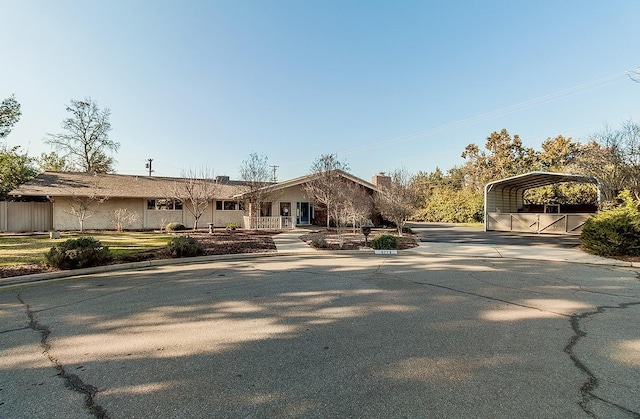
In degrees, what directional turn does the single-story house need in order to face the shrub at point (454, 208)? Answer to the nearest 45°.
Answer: approximately 90° to its left

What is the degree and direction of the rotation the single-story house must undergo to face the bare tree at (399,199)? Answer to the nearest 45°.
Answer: approximately 45° to its left

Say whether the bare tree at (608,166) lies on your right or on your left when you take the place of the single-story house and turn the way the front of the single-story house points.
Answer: on your left

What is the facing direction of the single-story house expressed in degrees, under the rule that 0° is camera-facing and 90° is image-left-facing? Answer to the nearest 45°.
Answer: approximately 0°

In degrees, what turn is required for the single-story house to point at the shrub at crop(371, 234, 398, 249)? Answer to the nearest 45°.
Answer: approximately 45° to its left

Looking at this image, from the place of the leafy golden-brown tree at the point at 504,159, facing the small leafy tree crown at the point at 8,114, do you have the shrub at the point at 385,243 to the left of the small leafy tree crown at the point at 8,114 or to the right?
left

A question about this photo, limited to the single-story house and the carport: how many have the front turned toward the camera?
2

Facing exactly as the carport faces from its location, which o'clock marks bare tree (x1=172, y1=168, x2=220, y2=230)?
The bare tree is roughly at 2 o'clock from the carport.

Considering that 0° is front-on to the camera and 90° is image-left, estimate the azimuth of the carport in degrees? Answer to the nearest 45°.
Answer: approximately 0°

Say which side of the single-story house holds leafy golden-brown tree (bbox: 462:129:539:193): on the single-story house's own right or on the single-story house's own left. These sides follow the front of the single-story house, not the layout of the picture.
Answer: on the single-story house's own left

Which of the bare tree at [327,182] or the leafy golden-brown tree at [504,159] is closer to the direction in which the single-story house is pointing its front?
the bare tree
